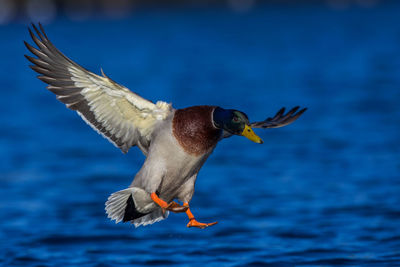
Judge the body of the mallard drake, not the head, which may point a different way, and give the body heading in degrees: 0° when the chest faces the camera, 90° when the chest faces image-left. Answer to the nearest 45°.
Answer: approximately 315°
